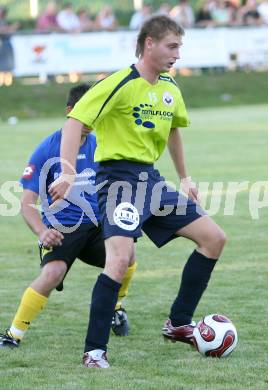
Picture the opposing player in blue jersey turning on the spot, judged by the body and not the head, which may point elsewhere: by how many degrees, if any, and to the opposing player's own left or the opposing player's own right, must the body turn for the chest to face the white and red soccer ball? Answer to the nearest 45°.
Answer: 0° — they already face it

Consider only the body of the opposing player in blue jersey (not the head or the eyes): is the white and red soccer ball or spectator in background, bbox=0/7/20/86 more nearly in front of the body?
the white and red soccer ball

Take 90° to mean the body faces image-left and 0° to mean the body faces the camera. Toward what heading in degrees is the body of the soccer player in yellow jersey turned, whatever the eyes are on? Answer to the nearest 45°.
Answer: approximately 315°

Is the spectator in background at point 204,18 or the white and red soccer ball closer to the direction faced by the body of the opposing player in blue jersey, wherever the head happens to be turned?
the white and red soccer ball

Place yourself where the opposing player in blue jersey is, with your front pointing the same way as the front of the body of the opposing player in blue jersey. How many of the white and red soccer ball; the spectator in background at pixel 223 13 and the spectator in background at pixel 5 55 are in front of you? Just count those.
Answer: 1

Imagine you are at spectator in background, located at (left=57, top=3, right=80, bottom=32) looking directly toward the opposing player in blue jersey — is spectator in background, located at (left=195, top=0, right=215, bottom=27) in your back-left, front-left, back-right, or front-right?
back-left

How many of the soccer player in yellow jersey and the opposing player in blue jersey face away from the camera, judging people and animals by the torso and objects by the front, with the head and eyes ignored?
0

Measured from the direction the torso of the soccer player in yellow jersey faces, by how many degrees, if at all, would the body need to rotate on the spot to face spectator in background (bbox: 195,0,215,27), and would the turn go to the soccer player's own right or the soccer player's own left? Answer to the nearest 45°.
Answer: approximately 135° to the soccer player's own left

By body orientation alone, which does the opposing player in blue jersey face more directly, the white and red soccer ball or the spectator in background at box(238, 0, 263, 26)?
the white and red soccer ball

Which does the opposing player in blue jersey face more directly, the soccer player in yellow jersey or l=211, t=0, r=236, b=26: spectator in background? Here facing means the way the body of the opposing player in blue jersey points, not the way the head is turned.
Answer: the soccer player in yellow jersey

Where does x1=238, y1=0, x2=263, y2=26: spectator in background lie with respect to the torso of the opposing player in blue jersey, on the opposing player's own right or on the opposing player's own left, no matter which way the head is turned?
on the opposing player's own left
